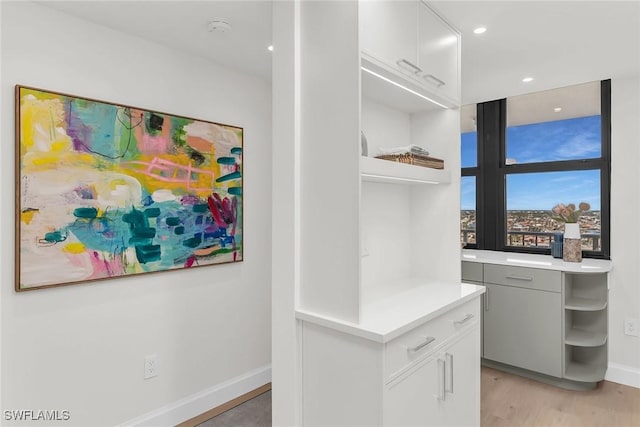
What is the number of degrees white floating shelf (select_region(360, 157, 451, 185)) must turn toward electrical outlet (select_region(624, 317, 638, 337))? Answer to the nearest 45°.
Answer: approximately 90° to its left

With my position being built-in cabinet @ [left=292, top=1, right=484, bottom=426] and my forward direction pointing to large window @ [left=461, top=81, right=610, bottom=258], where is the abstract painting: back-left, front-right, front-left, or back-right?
back-left

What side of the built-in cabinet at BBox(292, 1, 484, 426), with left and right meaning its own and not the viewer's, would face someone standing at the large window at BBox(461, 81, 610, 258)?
left

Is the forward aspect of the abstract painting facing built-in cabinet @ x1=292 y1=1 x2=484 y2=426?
yes

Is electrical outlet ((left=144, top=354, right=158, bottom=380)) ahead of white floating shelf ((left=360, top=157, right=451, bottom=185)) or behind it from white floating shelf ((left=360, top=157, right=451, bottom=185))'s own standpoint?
behind

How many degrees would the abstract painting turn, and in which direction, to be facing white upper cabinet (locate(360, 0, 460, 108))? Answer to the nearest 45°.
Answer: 0° — it already faces it

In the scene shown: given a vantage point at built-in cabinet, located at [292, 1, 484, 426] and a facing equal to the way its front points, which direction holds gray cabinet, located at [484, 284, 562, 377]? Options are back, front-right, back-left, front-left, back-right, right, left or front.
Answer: left
